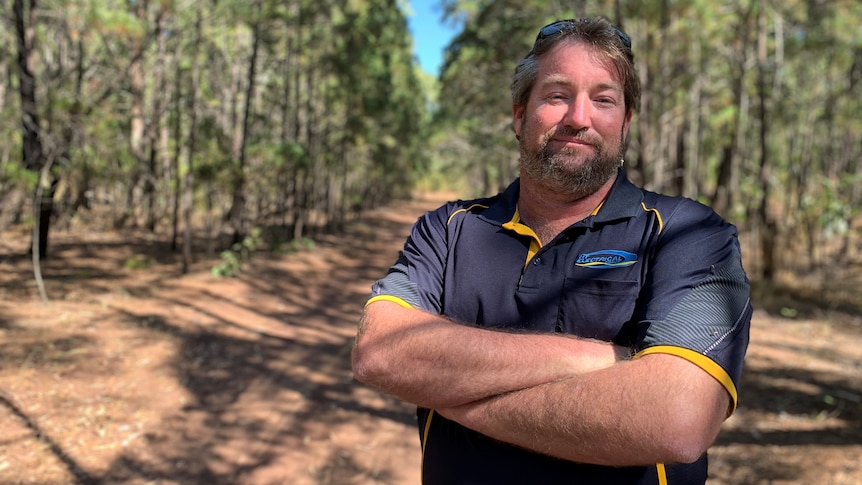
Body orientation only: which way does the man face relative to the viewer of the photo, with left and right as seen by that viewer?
facing the viewer and to the left of the viewer

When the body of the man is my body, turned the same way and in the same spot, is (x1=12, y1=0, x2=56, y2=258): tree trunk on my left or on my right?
on my right

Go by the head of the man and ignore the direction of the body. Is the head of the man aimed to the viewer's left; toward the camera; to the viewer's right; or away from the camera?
toward the camera
